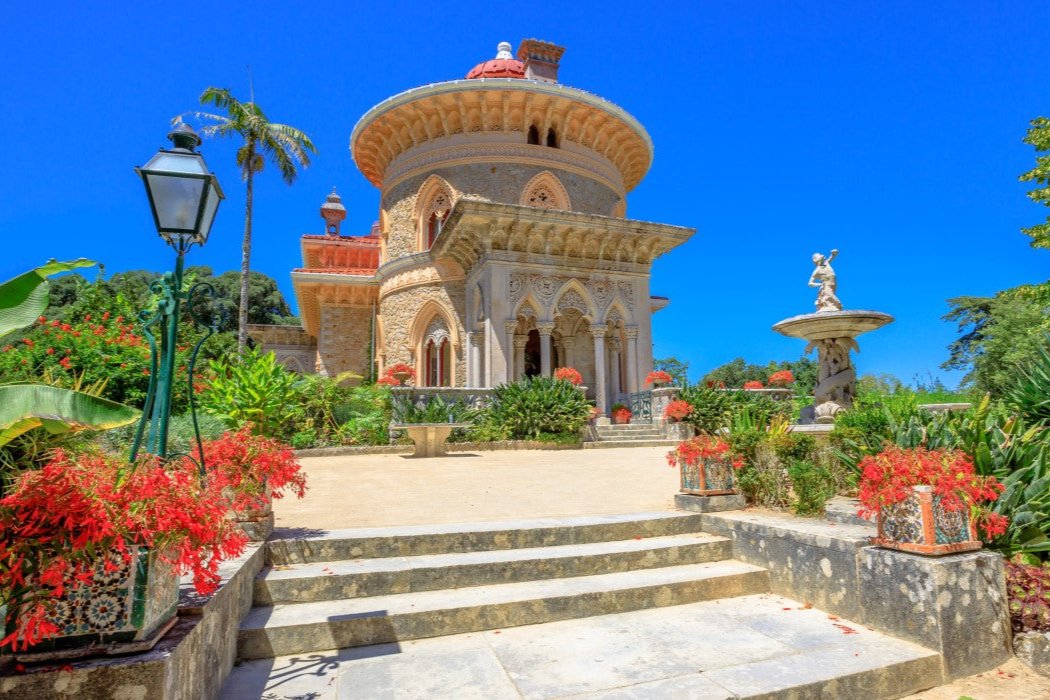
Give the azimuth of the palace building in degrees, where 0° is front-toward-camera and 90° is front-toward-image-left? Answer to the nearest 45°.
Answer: approximately 315°

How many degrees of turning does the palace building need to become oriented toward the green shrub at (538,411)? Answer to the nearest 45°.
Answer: approximately 45° to its right

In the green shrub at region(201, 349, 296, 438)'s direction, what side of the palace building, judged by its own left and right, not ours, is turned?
right

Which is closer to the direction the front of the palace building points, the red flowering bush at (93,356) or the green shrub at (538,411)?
the green shrub

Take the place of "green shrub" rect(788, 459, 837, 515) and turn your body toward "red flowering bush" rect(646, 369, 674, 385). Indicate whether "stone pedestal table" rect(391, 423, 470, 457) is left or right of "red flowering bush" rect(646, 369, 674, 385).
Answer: left

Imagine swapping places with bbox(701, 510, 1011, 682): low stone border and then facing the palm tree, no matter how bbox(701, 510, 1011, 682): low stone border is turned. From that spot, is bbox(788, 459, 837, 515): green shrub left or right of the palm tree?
right

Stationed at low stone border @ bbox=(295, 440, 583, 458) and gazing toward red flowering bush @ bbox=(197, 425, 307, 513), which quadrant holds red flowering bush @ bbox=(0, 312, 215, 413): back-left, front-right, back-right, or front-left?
front-right

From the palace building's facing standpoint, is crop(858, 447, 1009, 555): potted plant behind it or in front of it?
in front

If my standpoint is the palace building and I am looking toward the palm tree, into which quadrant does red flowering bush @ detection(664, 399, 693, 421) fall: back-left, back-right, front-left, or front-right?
back-left

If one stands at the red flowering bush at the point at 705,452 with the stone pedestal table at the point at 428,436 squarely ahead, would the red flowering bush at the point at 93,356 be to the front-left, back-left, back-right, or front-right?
front-left

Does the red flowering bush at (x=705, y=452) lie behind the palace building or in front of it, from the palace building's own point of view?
in front

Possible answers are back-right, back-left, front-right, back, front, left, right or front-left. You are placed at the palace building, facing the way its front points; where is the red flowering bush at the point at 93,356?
right

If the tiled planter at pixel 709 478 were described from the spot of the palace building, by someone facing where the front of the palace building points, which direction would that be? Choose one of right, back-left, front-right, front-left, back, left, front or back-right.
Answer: front-right

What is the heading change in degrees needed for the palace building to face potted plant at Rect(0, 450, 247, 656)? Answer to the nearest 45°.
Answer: approximately 45° to its right
